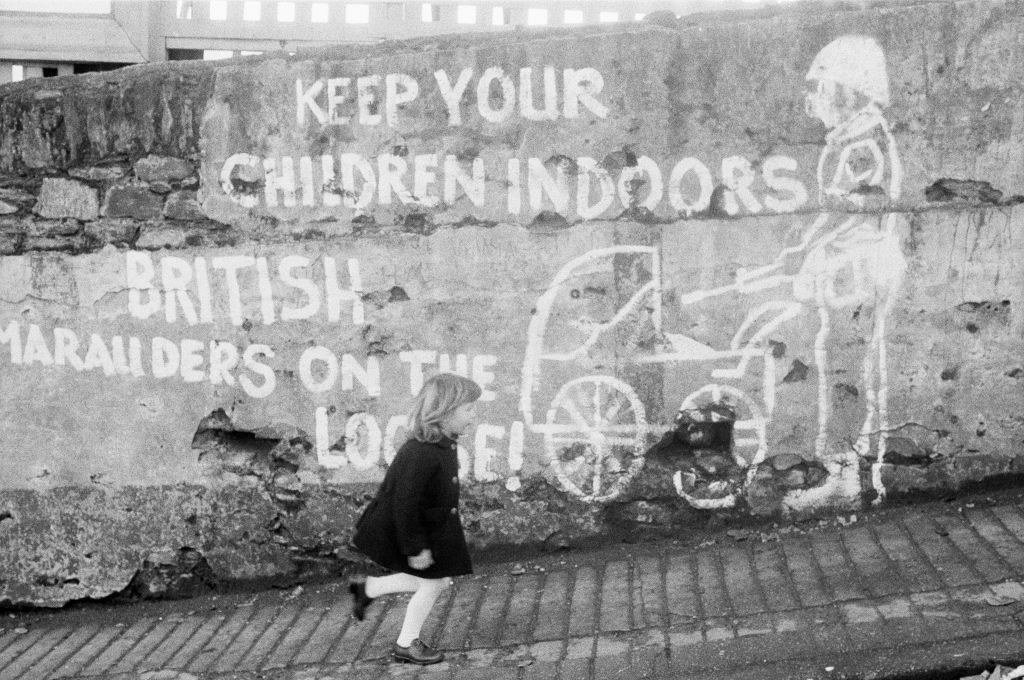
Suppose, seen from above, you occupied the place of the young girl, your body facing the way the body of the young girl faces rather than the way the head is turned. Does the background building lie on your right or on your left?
on your left

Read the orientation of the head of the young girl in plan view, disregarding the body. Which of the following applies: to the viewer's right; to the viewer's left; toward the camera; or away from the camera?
to the viewer's right

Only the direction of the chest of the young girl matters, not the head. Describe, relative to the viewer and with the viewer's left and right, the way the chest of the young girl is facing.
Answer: facing to the right of the viewer
